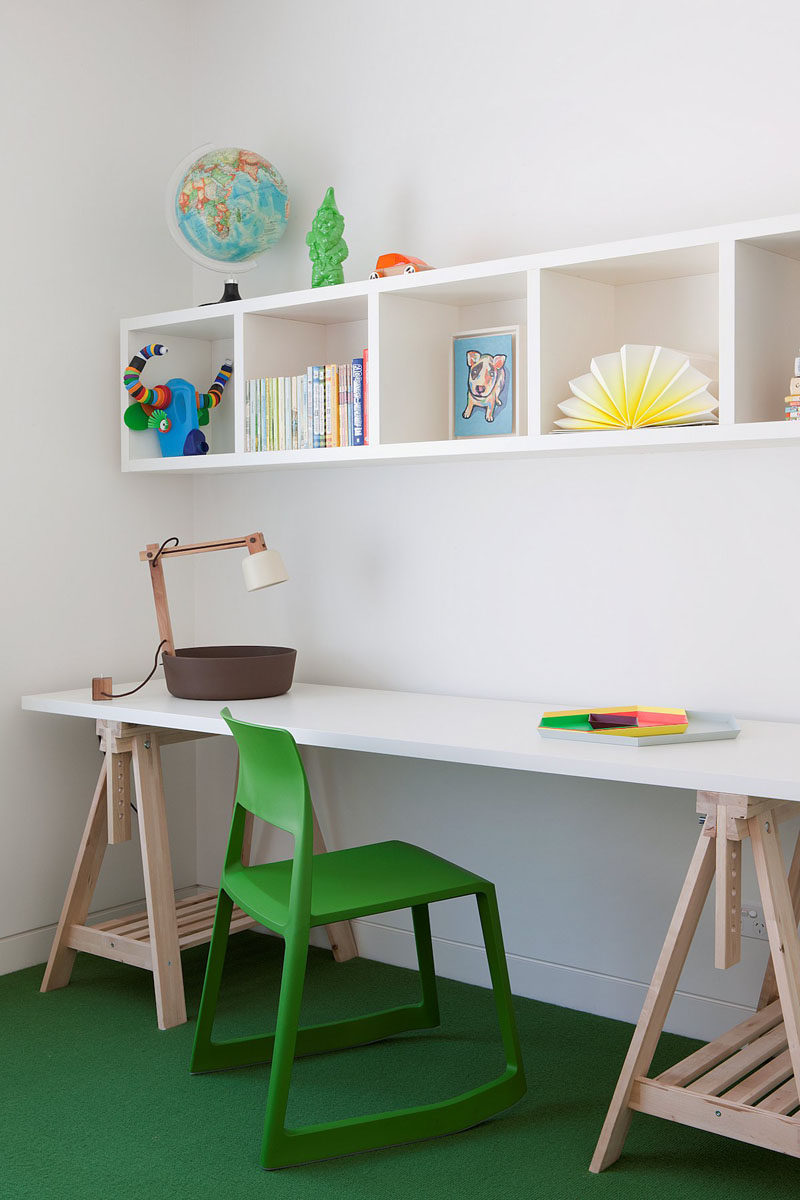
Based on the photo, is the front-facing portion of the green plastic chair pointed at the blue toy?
no

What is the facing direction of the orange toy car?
to the viewer's right

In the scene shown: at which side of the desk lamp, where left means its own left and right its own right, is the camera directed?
right

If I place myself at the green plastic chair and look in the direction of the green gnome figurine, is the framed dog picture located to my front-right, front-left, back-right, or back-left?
front-right

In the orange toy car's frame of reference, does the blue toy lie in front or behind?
behind

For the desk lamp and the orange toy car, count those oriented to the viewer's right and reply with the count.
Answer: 2

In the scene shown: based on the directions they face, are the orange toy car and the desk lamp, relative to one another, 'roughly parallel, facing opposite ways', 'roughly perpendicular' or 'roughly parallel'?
roughly parallel

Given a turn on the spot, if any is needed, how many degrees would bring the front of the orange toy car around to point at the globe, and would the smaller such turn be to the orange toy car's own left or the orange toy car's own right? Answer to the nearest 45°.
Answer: approximately 135° to the orange toy car's own left

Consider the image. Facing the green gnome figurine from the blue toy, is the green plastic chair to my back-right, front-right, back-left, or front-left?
front-right

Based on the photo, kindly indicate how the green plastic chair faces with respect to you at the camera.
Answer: facing away from the viewer and to the right of the viewer
